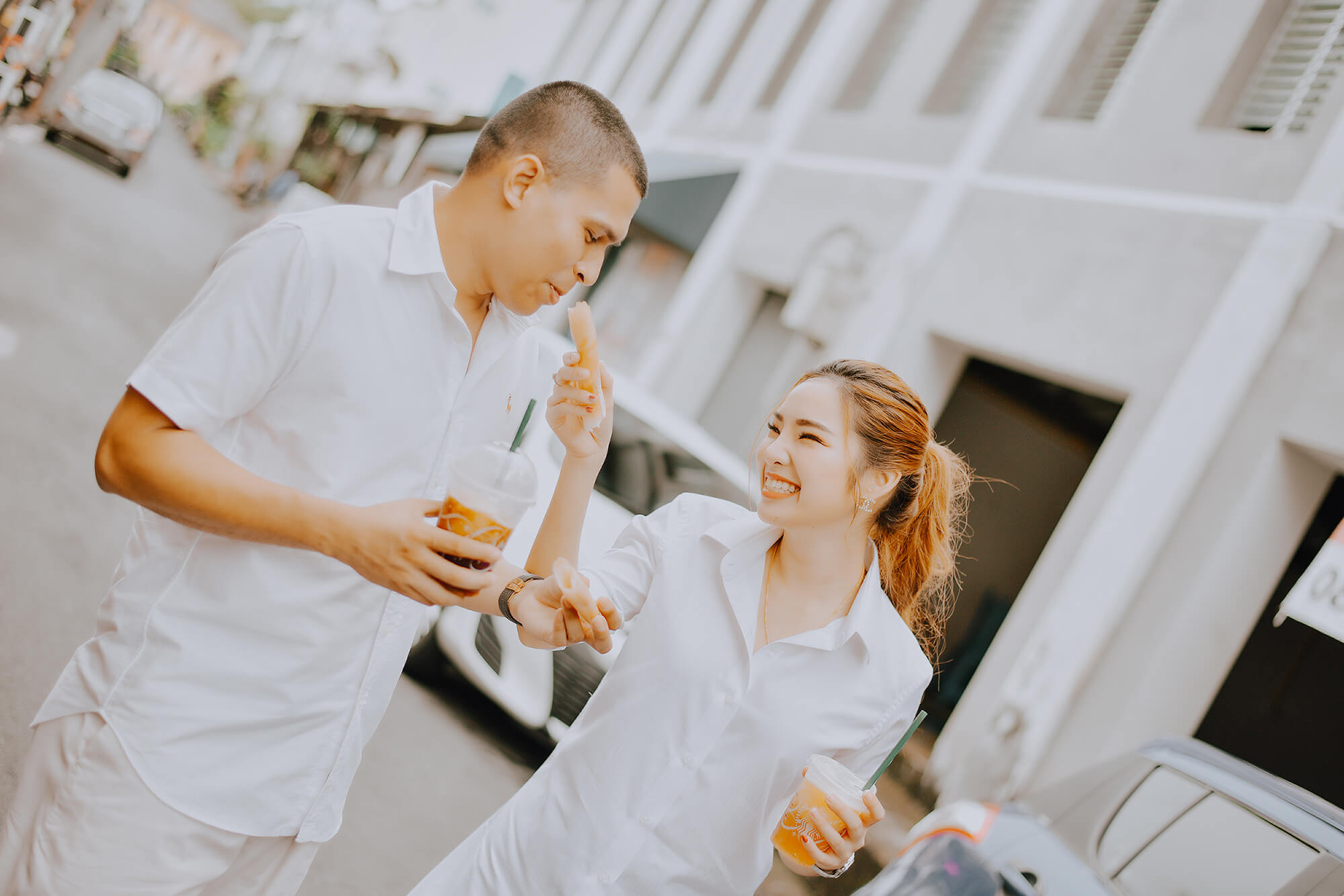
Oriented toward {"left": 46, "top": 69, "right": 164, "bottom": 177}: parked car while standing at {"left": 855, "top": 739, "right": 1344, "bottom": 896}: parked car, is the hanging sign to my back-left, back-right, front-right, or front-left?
front-right

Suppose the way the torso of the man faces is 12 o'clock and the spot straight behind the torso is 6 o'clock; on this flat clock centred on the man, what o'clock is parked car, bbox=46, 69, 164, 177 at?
The parked car is roughly at 7 o'clock from the man.

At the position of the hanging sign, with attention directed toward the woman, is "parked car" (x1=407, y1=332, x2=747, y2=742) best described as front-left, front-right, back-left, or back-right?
front-right

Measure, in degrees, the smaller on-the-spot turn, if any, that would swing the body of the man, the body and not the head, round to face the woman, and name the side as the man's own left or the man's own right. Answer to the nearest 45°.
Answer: approximately 45° to the man's own left

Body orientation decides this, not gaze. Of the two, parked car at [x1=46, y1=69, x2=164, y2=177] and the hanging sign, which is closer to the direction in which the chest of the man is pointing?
the hanging sign

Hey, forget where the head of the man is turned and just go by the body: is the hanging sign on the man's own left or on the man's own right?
on the man's own left

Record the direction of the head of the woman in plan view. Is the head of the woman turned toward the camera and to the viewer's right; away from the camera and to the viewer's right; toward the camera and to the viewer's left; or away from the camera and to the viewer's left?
toward the camera and to the viewer's left

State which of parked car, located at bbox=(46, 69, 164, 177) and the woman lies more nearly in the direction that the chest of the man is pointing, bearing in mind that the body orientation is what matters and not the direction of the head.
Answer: the woman

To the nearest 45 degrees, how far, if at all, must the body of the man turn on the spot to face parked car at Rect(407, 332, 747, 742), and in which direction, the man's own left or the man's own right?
approximately 135° to the man's own left

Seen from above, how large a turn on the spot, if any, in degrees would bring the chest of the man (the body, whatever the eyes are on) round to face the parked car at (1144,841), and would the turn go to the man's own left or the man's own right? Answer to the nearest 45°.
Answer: approximately 45° to the man's own left

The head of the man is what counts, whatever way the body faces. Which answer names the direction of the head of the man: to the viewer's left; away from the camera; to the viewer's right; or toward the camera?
to the viewer's right
